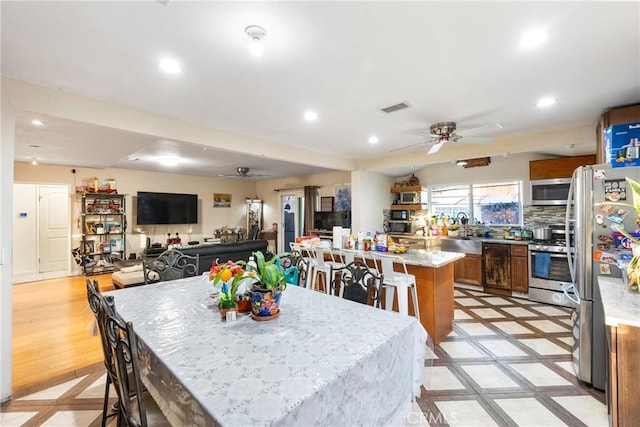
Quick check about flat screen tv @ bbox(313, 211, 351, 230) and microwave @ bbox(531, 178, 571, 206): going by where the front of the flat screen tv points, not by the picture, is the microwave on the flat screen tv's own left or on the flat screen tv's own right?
on the flat screen tv's own left

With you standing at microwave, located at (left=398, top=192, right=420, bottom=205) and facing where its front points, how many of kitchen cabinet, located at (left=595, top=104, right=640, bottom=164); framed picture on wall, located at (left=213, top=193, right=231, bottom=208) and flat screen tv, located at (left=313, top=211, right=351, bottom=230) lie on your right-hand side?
2

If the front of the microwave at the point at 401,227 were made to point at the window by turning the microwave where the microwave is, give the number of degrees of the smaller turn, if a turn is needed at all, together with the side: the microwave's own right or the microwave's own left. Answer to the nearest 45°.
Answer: approximately 90° to the microwave's own left

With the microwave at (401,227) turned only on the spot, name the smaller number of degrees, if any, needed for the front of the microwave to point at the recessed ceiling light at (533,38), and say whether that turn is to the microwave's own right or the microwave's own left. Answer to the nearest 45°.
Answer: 0° — it already faces it

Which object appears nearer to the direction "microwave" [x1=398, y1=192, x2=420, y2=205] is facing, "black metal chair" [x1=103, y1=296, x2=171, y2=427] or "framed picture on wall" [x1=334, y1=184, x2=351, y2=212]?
the black metal chair

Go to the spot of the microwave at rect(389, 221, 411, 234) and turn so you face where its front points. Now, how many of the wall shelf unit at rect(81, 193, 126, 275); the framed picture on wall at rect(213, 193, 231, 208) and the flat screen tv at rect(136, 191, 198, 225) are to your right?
3

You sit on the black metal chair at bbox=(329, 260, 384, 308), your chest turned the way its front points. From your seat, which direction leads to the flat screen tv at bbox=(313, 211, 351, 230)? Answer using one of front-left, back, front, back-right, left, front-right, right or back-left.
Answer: back-right

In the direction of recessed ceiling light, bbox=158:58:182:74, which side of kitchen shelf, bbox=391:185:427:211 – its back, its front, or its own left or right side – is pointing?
front

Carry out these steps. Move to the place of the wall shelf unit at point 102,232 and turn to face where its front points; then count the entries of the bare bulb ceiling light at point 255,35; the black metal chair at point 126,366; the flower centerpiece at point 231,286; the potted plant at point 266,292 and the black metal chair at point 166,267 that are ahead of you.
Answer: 5

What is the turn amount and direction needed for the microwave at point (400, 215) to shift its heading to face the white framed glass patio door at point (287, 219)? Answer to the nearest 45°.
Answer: approximately 135° to its right

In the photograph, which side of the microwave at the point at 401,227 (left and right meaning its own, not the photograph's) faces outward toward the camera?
front

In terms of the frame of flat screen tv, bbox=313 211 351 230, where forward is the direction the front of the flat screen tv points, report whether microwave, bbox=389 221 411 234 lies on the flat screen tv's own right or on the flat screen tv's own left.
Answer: on the flat screen tv's own left

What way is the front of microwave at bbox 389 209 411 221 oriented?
toward the camera

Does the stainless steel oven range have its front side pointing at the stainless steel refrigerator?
no

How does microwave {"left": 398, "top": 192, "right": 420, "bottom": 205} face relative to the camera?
toward the camera

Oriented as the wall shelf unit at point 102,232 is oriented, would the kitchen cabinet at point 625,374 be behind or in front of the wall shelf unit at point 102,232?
in front

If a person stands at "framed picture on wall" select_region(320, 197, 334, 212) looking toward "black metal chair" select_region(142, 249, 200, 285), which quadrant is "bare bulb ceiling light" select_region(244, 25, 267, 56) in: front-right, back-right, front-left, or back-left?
front-left

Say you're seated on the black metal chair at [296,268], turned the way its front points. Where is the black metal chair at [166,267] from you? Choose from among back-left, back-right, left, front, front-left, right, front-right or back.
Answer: front-right
